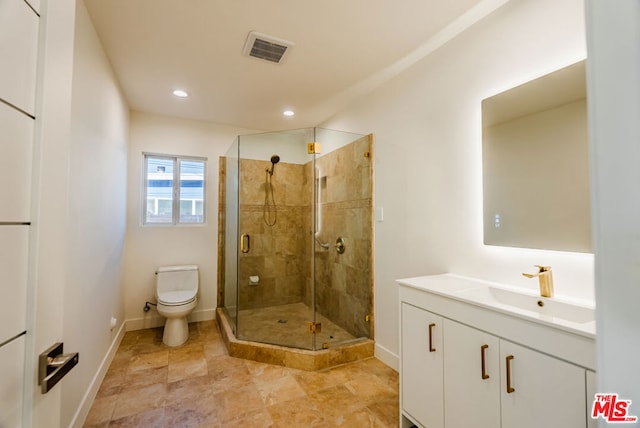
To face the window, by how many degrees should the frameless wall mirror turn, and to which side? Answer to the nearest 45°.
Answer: approximately 45° to its right

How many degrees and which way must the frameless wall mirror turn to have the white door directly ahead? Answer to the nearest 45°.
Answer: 0° — it already faces it

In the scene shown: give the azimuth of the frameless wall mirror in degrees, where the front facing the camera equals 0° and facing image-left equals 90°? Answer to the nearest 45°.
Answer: approximately 45°

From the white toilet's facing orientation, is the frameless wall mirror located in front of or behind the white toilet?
in front

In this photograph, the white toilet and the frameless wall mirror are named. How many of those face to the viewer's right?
0

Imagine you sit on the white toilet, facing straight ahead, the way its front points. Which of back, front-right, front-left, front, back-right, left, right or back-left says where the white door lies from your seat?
front

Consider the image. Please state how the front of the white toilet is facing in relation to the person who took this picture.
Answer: facing the viewer

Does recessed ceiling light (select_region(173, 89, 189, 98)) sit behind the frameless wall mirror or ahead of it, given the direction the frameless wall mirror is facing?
ahead

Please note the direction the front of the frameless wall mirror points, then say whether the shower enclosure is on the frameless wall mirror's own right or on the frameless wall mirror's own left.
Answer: on the frameless wall mirror's own right
